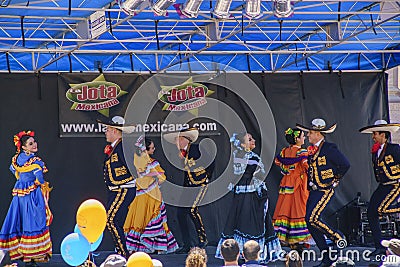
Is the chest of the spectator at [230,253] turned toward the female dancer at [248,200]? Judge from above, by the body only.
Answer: yes

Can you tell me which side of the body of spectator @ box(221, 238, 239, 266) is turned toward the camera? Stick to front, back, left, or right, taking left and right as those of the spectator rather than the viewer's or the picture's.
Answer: back

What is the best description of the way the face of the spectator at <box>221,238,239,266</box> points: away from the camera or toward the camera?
away from the camera

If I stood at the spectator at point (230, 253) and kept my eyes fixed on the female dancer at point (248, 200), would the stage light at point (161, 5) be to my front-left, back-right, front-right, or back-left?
front-left

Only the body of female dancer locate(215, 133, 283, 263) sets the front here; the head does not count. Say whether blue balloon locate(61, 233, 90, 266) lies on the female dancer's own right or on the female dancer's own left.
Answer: on the female dancer's own right
